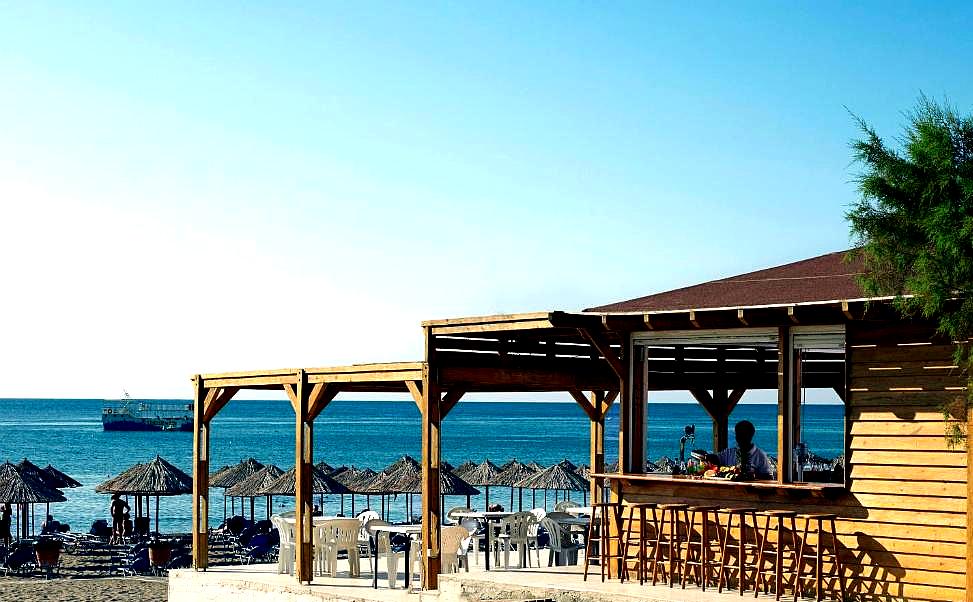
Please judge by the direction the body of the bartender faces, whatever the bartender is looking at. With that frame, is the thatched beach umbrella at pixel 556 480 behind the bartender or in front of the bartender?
behind

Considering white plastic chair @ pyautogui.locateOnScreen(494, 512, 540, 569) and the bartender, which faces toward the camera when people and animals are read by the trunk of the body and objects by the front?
the bartender

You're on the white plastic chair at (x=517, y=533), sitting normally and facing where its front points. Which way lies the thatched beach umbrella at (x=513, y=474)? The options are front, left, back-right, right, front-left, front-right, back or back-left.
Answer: front-right

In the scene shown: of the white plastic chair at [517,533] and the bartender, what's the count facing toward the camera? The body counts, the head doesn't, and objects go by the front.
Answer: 1

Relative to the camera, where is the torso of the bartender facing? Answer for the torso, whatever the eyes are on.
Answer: toward the camera

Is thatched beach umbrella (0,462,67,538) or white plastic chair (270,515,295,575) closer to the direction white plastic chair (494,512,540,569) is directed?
the thatched beach umbrella

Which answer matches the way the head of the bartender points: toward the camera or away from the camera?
toward the camera

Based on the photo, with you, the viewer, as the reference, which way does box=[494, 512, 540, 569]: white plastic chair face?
facing away from the viewer and to the left of the viewer
